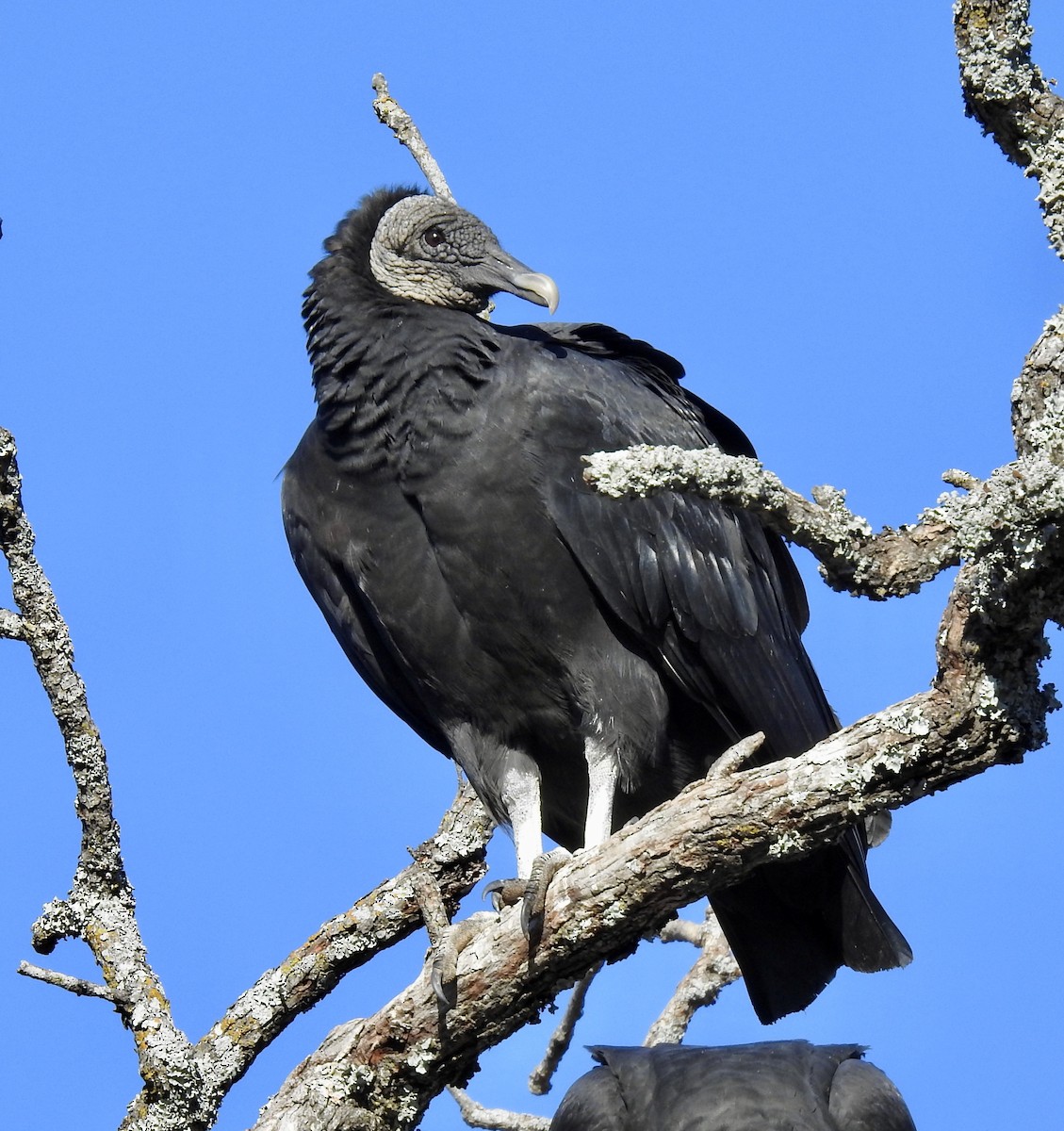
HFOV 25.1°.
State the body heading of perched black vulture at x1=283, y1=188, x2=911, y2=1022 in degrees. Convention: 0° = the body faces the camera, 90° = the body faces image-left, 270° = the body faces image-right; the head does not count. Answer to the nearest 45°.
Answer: approximately 45°

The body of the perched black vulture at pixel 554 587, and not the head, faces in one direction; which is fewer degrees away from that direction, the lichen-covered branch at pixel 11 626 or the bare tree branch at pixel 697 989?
the lichen-covered branch

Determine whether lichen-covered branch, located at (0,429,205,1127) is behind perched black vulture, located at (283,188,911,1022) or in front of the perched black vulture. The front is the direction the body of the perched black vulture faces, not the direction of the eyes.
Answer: in front

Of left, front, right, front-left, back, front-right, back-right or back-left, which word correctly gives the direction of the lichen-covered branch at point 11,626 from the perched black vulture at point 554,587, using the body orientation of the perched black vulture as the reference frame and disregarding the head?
front

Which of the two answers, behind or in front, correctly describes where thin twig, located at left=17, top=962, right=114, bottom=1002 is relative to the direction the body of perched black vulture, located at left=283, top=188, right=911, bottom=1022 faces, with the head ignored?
in front

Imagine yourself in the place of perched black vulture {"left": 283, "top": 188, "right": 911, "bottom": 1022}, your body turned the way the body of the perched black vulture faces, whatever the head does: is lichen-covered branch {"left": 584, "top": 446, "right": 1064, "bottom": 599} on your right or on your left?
on your left
